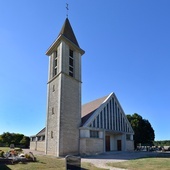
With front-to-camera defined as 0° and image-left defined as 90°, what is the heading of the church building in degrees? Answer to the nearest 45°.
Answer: approximately 315°

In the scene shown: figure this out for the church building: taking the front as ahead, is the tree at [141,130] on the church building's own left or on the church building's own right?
on the church building's own left
